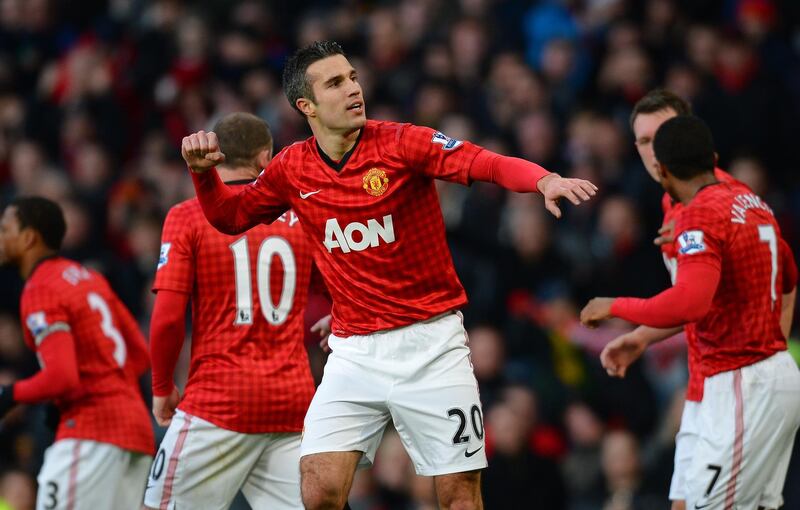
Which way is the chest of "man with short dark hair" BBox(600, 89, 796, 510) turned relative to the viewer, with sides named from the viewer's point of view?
facing the viewer and to the left of the viewer

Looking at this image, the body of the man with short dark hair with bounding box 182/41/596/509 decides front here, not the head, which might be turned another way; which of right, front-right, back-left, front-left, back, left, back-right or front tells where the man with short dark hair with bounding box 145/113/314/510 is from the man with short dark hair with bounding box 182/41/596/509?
back-right

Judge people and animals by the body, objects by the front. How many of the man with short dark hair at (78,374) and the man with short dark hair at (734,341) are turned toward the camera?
0

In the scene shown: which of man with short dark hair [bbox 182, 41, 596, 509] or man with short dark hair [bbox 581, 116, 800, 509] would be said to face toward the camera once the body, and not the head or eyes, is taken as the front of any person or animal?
man with short dark hair [bbox 182, 41, 596, 509]

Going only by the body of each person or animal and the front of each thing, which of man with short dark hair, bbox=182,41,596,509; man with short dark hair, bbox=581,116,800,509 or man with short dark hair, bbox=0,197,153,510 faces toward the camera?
man with short dark hair, bbox=182,41,596,509

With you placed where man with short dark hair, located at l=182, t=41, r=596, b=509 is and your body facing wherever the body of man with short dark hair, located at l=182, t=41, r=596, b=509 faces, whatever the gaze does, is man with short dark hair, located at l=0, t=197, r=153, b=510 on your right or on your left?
on your right

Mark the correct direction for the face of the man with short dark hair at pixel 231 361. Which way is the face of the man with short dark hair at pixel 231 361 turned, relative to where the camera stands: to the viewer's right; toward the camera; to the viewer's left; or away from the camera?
away from the camera

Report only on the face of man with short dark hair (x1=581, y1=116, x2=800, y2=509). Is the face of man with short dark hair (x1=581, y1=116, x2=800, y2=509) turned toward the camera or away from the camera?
away from the camera

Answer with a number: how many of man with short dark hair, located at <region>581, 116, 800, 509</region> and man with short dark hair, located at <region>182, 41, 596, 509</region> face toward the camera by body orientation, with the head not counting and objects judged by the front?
1

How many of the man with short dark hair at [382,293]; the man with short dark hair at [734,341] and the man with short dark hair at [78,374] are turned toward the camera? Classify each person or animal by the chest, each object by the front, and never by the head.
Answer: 1

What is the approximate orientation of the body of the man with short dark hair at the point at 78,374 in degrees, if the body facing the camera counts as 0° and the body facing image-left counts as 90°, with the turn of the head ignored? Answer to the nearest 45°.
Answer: approximately 135°

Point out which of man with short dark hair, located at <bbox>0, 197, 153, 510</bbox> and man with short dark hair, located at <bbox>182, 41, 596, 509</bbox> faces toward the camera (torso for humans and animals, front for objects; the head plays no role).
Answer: man with short dark hair, located at <bbox>182, 41, 596, 509</bbox>

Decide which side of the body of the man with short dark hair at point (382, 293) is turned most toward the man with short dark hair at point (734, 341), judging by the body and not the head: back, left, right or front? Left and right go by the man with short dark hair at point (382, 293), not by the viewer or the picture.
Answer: left

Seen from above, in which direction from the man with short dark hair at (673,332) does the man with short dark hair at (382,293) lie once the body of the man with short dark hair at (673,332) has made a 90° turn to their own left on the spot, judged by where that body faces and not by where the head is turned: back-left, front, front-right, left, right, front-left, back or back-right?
right

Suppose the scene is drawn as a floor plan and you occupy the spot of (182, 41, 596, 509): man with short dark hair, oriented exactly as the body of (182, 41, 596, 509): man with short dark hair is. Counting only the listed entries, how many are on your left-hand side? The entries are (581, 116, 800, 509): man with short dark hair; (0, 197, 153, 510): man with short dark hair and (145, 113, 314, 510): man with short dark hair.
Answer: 1

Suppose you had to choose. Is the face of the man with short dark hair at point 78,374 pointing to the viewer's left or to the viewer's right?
to the viewer's left

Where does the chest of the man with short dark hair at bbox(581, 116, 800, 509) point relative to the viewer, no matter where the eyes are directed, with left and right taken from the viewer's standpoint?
facing away from the viewer and to the left of the viewer

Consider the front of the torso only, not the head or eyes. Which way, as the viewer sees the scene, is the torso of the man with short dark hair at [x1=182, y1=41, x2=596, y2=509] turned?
toward the camera
